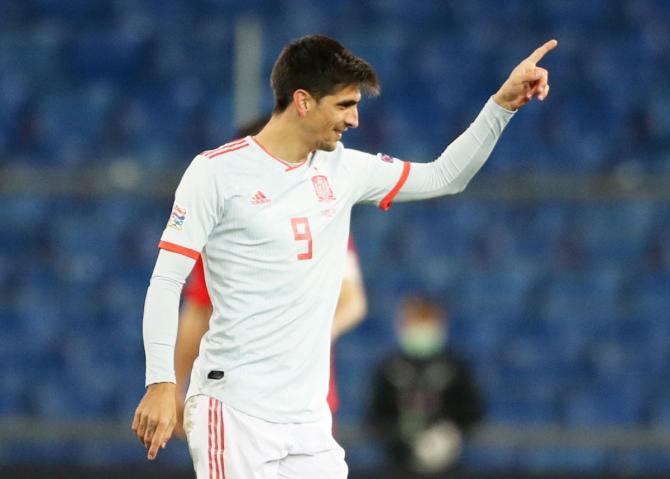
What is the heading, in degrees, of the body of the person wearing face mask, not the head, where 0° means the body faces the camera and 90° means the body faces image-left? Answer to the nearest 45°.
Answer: approximately 0°

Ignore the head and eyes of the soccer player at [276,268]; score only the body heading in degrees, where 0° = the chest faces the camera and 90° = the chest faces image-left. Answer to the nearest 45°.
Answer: approximately 315°

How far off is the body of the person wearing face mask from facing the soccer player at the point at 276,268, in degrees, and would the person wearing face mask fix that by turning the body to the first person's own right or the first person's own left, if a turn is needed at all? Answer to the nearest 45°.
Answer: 0° — they already face them

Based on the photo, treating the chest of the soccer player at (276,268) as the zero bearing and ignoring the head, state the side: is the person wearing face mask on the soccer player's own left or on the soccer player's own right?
on the soccer player's own left
